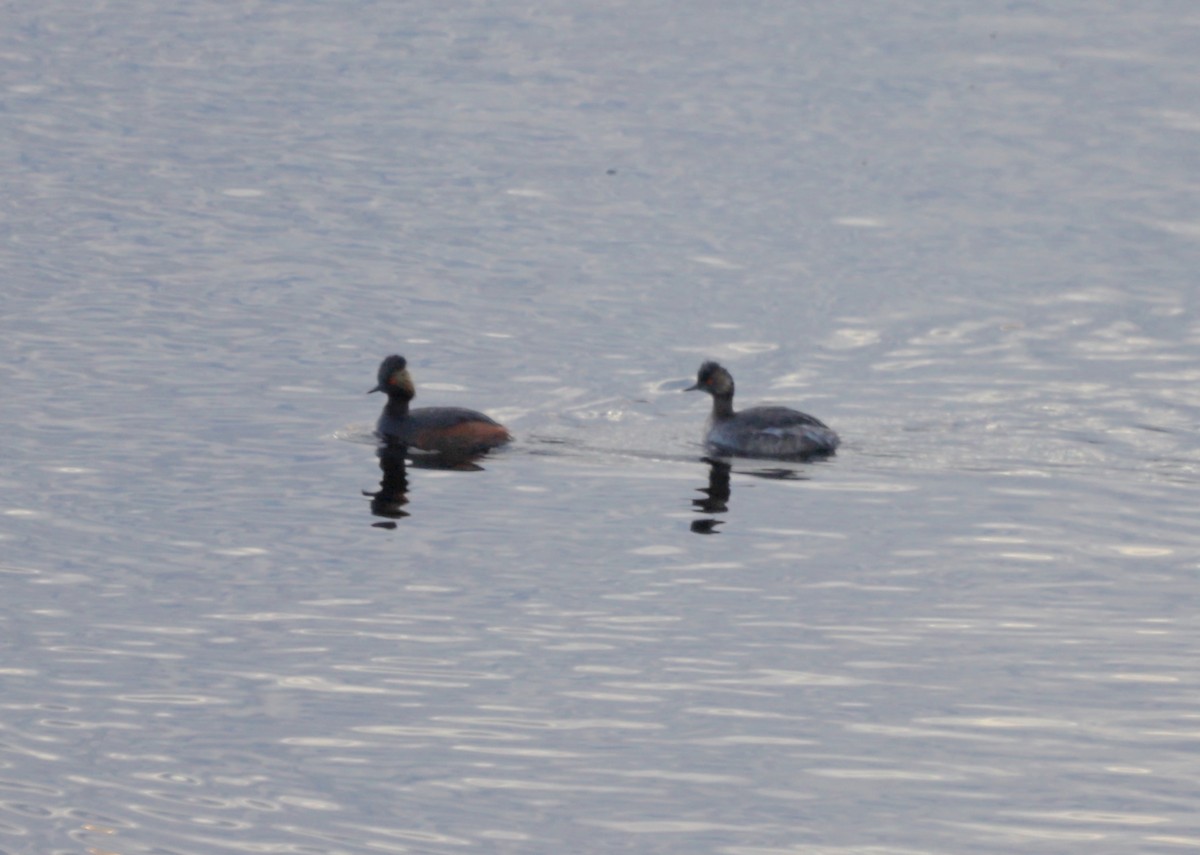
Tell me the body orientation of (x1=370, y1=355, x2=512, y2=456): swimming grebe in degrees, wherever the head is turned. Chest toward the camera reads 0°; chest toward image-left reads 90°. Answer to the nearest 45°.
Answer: approximately 90°

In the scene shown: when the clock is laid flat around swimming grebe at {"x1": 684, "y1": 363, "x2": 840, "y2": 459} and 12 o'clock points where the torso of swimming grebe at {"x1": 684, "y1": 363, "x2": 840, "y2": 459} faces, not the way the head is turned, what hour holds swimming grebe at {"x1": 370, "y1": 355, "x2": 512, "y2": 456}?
swimming grebe at {"x1": 370, "y1": 355, "x2": 512, "y2": 456} is roughly at 12 o'clock from swimming grebe at {"x1": 684, "y1": 363, "x2": 840, "y2": 459}.

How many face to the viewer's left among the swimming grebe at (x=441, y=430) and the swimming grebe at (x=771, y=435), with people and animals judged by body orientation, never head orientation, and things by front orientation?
2

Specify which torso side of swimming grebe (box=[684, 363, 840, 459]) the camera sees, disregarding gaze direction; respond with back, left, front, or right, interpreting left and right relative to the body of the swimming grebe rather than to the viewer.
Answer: left

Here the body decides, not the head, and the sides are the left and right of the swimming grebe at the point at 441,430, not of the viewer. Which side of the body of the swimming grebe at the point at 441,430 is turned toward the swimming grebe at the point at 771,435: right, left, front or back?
back
